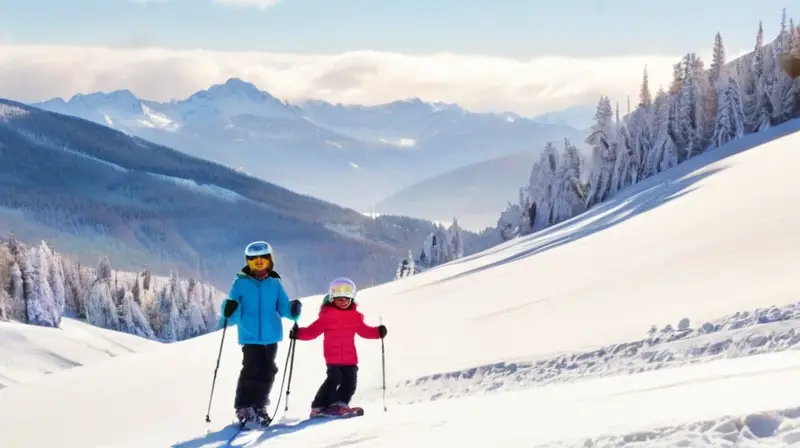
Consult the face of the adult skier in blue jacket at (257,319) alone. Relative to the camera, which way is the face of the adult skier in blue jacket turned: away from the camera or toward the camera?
toward the camera

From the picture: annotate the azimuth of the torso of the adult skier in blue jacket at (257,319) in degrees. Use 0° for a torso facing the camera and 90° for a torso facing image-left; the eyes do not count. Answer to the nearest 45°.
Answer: approximately 0°
